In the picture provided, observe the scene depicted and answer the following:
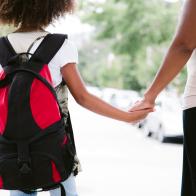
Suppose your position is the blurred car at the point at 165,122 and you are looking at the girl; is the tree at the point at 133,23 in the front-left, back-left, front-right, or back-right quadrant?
back-right

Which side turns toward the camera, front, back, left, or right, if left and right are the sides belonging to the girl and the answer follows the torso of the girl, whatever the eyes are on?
back

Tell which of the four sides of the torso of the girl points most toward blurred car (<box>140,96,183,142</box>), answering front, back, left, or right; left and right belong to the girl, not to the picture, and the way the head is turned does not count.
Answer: front

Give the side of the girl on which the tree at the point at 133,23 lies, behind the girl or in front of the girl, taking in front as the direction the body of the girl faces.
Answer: in front
